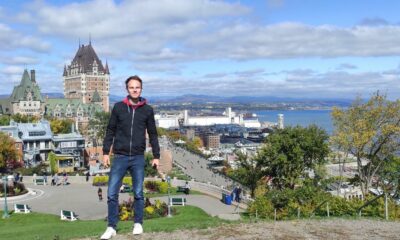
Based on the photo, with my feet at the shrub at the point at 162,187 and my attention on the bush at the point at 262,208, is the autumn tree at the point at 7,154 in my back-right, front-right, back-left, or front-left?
back-right

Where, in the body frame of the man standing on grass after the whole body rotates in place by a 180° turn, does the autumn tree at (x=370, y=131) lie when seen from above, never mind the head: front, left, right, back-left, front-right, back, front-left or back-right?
front-right

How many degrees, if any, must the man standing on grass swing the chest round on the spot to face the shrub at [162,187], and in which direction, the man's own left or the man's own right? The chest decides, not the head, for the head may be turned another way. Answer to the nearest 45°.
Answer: approximately 180°

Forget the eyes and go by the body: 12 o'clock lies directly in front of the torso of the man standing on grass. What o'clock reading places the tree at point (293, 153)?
The tree is roughly at 7 o'clock from the man standing on grass.

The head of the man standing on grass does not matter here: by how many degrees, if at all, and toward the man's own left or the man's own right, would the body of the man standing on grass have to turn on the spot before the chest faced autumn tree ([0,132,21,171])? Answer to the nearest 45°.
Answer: approximately 180°

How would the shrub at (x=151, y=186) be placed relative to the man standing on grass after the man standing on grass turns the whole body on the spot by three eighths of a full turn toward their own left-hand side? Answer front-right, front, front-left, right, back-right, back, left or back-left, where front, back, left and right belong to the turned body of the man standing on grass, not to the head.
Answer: front-left

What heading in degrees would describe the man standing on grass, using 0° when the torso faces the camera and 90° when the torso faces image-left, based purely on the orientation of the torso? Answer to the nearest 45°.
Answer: approximately 0°

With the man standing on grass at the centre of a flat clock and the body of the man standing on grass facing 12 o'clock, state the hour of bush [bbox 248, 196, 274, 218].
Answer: The bush is roughly at 7 o'clock from the man standing on grass.
